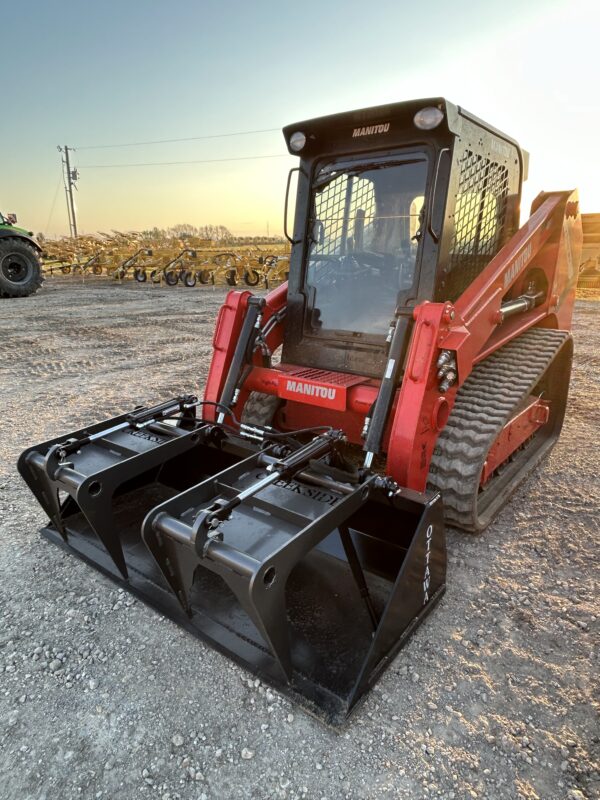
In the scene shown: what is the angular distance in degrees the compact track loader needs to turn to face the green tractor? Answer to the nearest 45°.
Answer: approximately 90° to its right

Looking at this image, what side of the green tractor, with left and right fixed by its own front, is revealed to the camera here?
left

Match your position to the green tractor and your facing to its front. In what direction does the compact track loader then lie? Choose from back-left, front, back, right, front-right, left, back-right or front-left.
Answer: left

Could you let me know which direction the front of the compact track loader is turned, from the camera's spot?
facing the viewer and to the left of the viewer
